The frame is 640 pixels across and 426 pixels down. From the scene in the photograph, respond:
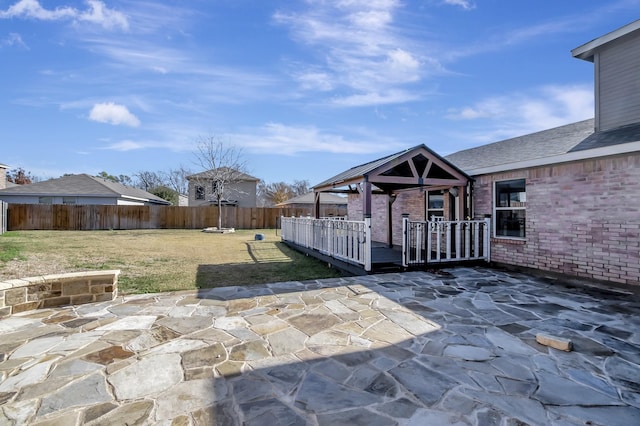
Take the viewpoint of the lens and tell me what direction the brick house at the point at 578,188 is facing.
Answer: facing away from the viewer and to the right of the viewer

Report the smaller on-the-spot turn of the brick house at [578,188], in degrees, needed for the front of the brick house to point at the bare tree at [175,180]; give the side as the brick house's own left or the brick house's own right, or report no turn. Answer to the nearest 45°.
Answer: approximately 90° to the brick house's own left

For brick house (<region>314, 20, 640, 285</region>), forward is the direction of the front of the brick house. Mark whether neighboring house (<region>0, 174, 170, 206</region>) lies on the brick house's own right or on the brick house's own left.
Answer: on the brick house's own left
